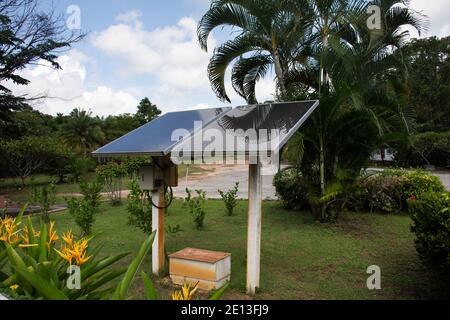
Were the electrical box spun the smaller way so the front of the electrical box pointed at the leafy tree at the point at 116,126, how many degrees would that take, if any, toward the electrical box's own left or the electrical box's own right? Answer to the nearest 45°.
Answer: approximately 135° to the electrical box's own right

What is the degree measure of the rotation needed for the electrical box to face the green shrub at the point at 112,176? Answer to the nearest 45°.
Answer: approximately 135° to its right

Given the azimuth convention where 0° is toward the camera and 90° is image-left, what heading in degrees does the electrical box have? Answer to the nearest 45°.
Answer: approximately 45°

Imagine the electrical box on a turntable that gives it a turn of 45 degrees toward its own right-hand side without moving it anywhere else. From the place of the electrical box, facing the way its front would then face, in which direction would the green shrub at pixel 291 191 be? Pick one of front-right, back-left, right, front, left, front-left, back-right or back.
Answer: back-right

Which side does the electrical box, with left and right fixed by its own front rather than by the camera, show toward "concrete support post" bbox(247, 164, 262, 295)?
left

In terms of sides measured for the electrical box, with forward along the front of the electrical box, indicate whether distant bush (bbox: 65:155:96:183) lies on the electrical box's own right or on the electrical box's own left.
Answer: on the electrical box's own right

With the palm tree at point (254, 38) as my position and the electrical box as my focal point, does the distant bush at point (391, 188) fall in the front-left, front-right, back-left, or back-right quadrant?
back-left

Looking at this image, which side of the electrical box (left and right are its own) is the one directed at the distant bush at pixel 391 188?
back

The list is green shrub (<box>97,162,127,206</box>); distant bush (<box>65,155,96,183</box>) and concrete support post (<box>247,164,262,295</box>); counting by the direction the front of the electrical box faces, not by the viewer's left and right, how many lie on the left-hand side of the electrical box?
1

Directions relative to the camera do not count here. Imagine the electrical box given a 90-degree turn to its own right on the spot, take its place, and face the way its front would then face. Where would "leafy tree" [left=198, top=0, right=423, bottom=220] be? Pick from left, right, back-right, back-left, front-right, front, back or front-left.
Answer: right

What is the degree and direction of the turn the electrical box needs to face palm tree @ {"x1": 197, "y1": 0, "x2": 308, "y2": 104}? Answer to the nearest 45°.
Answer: approximately 180°

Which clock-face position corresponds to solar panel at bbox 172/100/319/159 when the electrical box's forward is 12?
The solar panel is roughly at 9 o'clock from the electrical box.

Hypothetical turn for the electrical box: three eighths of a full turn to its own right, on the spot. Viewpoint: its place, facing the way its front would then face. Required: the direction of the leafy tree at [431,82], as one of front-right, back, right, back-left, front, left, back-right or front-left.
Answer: front-right
